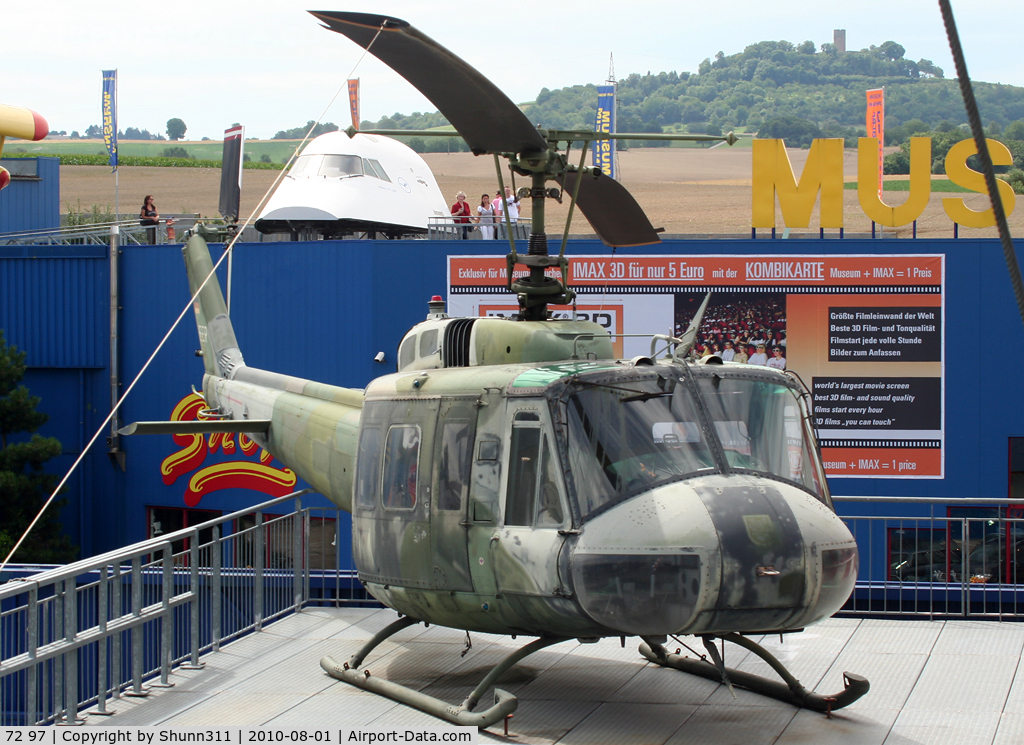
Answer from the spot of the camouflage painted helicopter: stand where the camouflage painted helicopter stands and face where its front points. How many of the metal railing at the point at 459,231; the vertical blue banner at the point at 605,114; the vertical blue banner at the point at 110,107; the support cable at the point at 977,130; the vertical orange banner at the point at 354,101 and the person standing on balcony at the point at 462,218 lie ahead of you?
1

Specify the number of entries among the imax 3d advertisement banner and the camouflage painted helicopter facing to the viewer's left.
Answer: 0

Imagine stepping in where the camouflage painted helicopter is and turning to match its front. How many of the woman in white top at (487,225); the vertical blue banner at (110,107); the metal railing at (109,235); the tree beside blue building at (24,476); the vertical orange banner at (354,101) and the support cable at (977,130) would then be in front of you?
1

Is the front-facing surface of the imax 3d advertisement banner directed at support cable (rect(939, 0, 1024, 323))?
yes

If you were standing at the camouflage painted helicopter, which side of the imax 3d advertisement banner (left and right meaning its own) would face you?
front

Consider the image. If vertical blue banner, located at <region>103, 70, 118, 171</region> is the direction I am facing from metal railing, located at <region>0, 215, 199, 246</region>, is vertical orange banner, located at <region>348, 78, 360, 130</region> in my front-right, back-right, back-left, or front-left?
front-right

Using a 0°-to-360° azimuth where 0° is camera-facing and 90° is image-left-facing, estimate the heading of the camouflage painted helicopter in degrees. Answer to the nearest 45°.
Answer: approximately 315°

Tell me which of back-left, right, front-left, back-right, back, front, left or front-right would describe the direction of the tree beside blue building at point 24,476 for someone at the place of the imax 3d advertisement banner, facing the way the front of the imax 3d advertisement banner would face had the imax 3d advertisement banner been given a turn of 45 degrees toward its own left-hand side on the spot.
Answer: back-right

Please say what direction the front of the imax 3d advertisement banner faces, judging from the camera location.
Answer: facing the viewer
